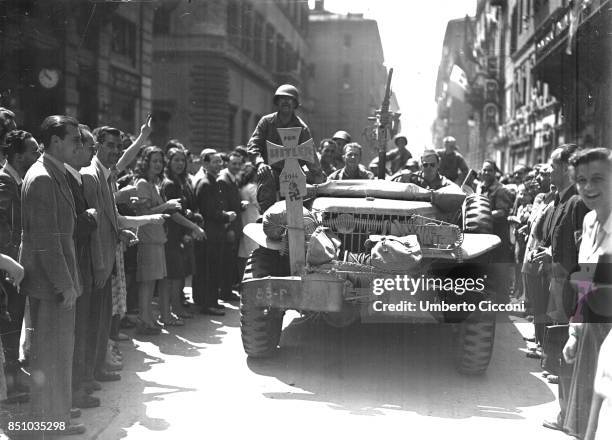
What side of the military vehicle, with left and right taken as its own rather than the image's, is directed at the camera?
front

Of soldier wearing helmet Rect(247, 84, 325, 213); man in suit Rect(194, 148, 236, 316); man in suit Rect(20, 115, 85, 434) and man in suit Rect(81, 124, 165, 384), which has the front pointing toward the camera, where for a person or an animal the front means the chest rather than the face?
the soldier wearing helmet

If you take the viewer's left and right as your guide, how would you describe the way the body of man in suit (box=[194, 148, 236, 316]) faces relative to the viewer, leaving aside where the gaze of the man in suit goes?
facing to the right of the viewer

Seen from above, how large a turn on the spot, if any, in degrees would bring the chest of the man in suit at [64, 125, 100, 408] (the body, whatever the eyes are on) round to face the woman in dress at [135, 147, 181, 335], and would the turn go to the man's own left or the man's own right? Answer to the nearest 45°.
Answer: approximately 90° to the man's own left

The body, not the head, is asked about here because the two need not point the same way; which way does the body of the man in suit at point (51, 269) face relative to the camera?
to the viewer's right

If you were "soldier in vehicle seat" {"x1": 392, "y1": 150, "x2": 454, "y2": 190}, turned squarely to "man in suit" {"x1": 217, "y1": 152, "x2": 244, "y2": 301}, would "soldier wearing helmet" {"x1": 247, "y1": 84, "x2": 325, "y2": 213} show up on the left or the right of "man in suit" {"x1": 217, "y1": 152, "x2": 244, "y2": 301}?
left

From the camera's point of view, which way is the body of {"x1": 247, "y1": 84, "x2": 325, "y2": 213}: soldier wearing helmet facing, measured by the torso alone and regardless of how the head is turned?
toward the camera

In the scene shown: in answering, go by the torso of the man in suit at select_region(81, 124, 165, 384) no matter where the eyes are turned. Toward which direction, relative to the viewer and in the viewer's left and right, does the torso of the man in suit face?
facing to the right of the viewer

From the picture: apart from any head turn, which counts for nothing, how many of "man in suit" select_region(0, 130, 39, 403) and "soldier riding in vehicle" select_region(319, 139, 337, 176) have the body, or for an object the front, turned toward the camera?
1

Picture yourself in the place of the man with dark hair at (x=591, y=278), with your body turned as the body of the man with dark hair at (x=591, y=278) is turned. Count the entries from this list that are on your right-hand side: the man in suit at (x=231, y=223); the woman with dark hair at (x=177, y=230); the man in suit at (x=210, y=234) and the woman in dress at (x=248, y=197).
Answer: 4

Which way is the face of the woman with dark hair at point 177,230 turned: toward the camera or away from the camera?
toward the camera

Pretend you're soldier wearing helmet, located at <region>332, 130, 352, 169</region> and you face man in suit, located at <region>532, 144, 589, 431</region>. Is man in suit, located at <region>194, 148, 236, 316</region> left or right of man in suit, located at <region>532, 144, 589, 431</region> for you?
right

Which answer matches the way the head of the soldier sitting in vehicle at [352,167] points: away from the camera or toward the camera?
toward the camera

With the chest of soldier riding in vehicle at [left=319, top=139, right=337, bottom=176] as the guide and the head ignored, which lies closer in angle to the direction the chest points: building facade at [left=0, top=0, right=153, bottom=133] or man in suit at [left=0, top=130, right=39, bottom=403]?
the man in suit

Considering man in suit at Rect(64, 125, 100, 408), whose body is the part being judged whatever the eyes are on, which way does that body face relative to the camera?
to the viewer's right

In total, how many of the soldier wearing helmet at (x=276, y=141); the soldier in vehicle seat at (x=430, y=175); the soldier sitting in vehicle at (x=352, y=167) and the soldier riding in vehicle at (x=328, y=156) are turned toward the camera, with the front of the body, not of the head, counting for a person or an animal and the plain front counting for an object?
4
